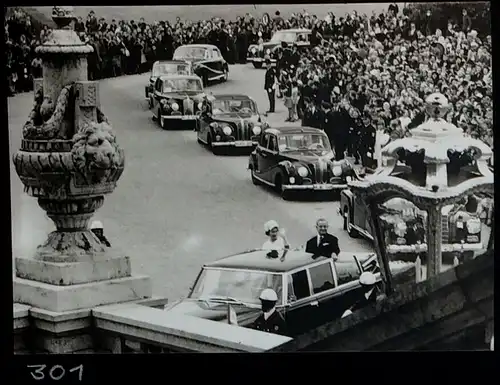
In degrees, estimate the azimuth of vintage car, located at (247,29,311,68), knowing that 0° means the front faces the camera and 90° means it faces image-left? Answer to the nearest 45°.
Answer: approximately 45°

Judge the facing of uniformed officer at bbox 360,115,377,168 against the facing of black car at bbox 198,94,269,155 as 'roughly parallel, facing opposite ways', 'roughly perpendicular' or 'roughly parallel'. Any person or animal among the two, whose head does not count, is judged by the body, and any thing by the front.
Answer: roughly perpendicular

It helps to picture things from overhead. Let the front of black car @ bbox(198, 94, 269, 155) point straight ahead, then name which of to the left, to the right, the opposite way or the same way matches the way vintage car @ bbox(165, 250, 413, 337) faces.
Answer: to the right
